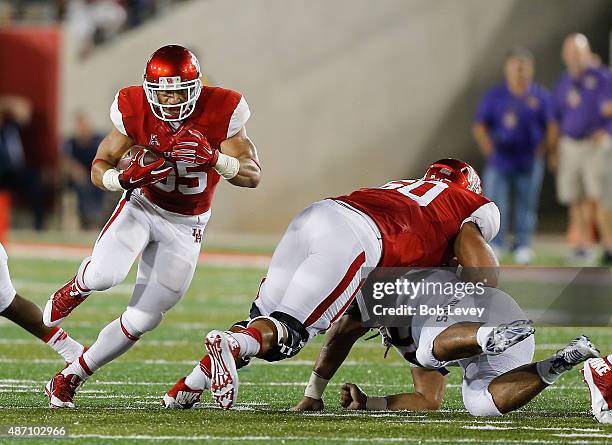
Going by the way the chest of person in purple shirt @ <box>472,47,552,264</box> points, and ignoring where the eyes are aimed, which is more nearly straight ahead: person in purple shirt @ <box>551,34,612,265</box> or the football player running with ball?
the football player running with ball

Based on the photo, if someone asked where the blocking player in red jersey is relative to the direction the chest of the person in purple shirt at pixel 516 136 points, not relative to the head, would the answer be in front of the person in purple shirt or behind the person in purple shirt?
in front

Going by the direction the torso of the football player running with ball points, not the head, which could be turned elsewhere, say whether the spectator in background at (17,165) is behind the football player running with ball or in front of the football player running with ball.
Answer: behind

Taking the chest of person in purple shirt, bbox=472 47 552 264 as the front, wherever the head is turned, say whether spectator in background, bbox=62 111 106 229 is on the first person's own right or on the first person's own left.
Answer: on the first person's own right

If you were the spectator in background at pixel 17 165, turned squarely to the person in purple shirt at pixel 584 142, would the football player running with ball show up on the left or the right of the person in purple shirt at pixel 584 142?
right
